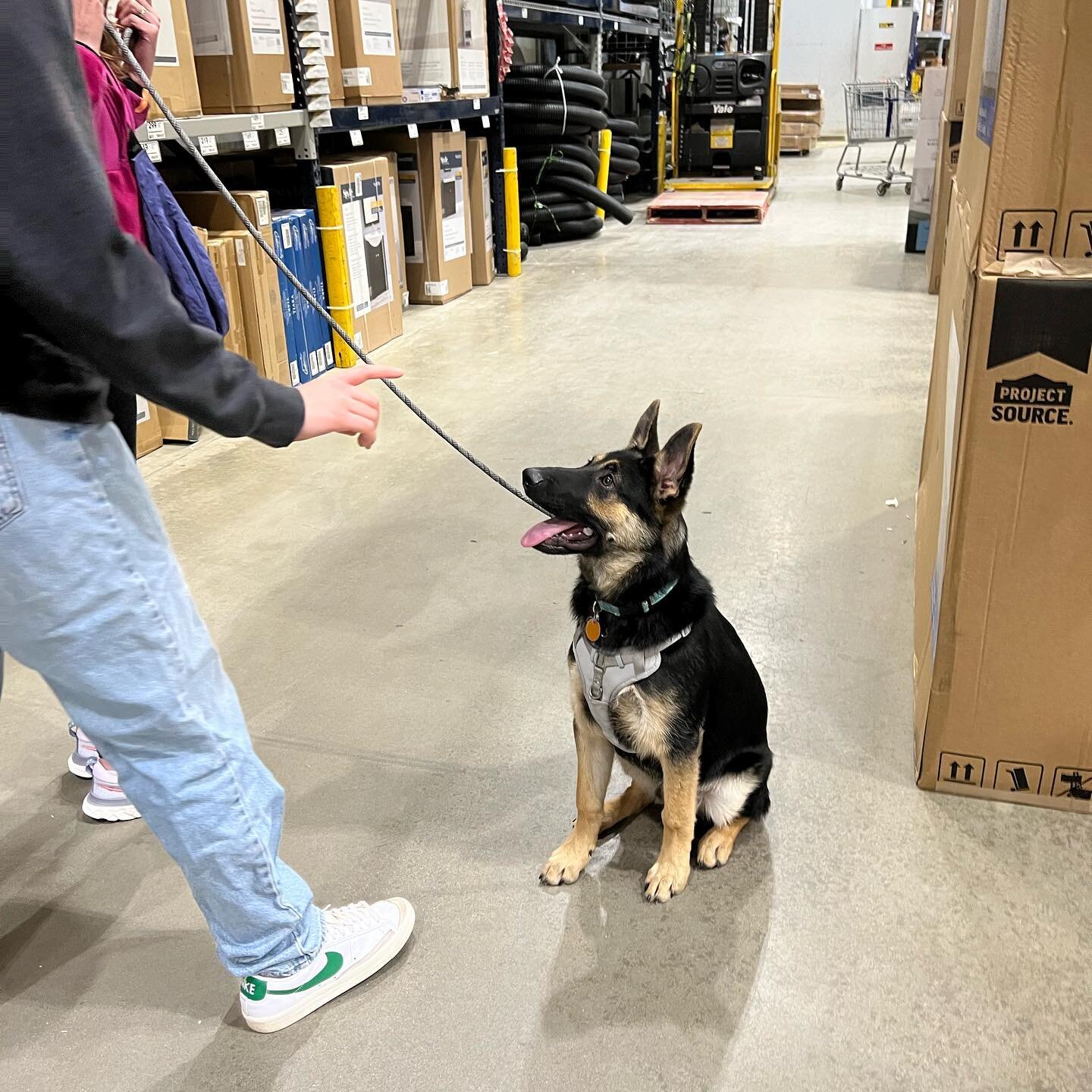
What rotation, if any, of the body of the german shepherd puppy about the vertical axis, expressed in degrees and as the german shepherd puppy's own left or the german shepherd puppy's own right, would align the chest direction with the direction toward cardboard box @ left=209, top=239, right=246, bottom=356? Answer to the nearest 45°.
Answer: approximately 90° to the german shepherd puppy's own right

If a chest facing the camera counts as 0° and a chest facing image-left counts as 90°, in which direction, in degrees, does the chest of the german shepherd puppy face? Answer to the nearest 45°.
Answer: approximately 45°

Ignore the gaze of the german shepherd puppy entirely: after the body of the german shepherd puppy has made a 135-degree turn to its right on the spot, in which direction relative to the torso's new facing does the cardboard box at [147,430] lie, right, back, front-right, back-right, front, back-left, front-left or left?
front-left

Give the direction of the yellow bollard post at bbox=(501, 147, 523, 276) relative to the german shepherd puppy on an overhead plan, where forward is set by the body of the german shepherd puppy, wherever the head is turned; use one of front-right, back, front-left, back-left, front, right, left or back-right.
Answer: back-right

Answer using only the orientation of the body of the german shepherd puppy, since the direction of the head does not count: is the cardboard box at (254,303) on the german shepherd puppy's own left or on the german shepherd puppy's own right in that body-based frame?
on the german shepherd puppy's own right

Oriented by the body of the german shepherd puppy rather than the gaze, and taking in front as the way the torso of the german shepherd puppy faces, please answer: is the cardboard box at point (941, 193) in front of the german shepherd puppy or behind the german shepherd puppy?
behind

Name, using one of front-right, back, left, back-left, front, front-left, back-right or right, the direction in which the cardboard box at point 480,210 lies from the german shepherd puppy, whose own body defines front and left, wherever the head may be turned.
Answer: back-right

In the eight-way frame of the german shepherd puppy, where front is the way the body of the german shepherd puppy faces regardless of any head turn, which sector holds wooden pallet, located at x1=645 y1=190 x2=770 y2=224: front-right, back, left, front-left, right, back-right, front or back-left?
back-right

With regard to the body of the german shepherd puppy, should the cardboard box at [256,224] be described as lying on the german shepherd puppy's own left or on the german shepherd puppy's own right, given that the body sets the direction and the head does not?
on the german shepherd puppy's own right

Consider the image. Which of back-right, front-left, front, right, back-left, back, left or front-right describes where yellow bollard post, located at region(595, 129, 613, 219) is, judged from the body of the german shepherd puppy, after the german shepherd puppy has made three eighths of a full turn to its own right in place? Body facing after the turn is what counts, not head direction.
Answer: front

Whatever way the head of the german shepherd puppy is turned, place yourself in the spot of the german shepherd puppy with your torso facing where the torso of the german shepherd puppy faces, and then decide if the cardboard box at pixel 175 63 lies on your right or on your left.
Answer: on your right
